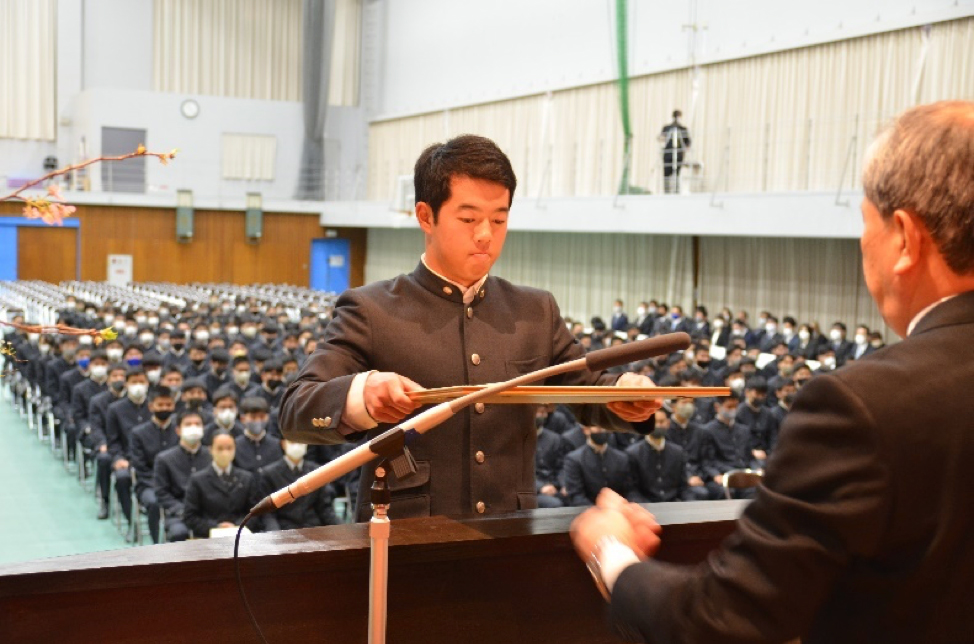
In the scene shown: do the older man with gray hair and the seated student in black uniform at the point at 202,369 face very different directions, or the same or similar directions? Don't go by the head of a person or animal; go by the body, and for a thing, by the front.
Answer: very different directions

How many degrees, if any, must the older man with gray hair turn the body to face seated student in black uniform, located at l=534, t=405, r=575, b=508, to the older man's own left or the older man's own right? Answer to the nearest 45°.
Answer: approximately 45° to the older man's own right

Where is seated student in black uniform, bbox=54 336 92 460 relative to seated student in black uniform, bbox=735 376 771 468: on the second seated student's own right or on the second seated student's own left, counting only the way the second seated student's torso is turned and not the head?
on the second seated student's own right

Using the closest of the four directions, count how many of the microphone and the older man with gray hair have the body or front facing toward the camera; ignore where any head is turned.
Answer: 0

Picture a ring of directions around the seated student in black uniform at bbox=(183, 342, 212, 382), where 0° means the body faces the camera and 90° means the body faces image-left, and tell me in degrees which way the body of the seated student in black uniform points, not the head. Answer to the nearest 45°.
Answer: approximately 0°

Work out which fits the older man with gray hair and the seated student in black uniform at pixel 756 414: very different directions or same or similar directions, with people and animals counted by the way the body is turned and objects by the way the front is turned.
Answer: very different directions

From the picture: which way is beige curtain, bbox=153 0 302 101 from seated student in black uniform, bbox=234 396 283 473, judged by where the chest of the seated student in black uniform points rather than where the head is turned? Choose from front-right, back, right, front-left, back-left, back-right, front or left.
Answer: back

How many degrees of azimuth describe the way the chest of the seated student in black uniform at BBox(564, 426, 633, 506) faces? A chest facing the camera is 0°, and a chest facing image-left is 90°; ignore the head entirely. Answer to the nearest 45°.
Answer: approximately 315°

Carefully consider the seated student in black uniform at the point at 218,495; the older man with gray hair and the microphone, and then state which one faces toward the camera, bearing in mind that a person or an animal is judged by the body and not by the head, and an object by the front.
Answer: the seated student in black uniform

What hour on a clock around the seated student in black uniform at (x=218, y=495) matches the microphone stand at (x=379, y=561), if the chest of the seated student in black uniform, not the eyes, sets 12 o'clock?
The microphone stand is roughly at 12 o'clock from the seated student in black uniform.

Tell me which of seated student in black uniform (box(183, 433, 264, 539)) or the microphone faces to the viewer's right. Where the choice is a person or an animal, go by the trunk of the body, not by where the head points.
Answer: the microphone

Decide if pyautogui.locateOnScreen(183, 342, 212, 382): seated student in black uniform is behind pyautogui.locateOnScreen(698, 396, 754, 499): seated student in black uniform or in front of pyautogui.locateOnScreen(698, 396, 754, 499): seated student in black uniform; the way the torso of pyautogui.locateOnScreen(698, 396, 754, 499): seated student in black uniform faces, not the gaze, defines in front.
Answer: behind

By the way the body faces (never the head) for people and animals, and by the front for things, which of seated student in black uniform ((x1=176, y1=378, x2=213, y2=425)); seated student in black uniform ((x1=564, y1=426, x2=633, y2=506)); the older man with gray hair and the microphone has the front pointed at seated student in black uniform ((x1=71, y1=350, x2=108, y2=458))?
the older man with gray hair

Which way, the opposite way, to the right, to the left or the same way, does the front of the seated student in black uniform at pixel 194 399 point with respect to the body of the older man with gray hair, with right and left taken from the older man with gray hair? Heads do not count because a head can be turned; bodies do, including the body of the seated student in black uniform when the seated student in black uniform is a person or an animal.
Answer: the opposite way

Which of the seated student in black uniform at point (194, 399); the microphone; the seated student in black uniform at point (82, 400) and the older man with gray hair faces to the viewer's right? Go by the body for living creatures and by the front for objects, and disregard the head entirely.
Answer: the microphone
